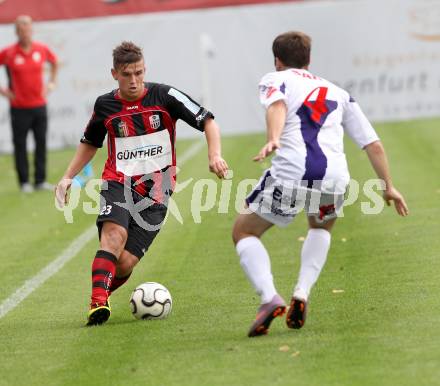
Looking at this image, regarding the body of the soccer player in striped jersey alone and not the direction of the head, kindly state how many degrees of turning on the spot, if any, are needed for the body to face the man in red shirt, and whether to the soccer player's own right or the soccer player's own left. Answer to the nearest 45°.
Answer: approximately 180°

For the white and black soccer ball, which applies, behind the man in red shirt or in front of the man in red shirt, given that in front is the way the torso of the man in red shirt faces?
in front

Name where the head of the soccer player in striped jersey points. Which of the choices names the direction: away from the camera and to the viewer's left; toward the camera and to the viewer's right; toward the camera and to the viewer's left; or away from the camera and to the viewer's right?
toward the camera and to the viewer's right

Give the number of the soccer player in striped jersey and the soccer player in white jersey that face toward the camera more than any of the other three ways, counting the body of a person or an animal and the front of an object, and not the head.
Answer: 1

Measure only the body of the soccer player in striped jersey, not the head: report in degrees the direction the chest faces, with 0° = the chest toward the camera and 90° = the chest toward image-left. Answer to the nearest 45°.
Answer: approximately 0°

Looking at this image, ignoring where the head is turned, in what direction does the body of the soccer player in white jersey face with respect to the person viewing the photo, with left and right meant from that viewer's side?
facing away from the viewer and to the left of the viewer

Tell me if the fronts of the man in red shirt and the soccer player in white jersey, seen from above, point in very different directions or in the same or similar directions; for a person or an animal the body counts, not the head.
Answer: very different directions

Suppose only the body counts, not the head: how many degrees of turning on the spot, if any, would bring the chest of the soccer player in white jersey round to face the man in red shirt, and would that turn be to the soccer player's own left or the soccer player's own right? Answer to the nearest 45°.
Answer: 0° — they already face them

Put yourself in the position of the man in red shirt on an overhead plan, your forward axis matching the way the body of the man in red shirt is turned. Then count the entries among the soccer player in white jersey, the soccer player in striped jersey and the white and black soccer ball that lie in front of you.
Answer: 3

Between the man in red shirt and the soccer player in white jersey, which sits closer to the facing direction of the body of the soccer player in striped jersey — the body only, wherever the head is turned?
the soccer player in white jersey

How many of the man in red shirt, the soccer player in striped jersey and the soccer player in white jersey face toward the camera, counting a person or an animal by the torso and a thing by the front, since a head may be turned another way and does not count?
2
